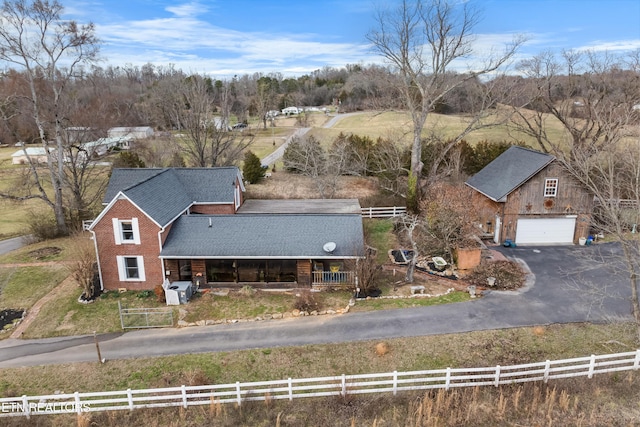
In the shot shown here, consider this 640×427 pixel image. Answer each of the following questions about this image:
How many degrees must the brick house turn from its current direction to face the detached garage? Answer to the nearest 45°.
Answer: approximately 90° to its left

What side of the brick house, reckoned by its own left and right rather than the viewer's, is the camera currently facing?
front

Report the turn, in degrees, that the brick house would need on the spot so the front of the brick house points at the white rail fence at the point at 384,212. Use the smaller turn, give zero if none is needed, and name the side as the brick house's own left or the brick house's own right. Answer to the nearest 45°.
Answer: approximately 135° to the brick house's own left

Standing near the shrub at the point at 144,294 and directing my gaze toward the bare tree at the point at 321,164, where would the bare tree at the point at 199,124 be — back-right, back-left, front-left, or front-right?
front-left

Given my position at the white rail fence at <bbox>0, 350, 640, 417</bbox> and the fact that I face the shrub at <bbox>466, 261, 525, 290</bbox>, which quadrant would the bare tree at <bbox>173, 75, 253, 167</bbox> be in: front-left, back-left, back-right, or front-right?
front-left

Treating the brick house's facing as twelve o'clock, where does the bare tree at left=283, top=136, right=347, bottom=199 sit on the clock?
The bare tree is roughly at 7 o'clock from the brick house.

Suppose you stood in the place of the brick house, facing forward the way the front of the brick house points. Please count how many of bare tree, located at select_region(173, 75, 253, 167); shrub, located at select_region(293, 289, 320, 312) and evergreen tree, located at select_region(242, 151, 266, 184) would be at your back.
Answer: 2

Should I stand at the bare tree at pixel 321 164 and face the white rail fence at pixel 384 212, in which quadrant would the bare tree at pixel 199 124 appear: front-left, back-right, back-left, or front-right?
back-right

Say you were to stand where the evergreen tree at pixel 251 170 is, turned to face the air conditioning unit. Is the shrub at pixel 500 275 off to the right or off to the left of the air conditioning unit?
left

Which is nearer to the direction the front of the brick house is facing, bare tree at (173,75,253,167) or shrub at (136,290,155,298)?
the shrub

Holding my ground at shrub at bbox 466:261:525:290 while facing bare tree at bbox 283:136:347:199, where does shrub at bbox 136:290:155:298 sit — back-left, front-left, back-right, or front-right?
front-left

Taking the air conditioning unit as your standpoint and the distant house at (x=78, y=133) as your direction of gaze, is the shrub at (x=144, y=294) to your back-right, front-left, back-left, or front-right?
front-left

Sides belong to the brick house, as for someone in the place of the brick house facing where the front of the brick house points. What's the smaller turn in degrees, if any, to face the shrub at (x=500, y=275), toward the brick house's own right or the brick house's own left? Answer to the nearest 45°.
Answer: approximately 90° to the brick house's own left

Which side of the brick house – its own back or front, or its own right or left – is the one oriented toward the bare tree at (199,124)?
back
